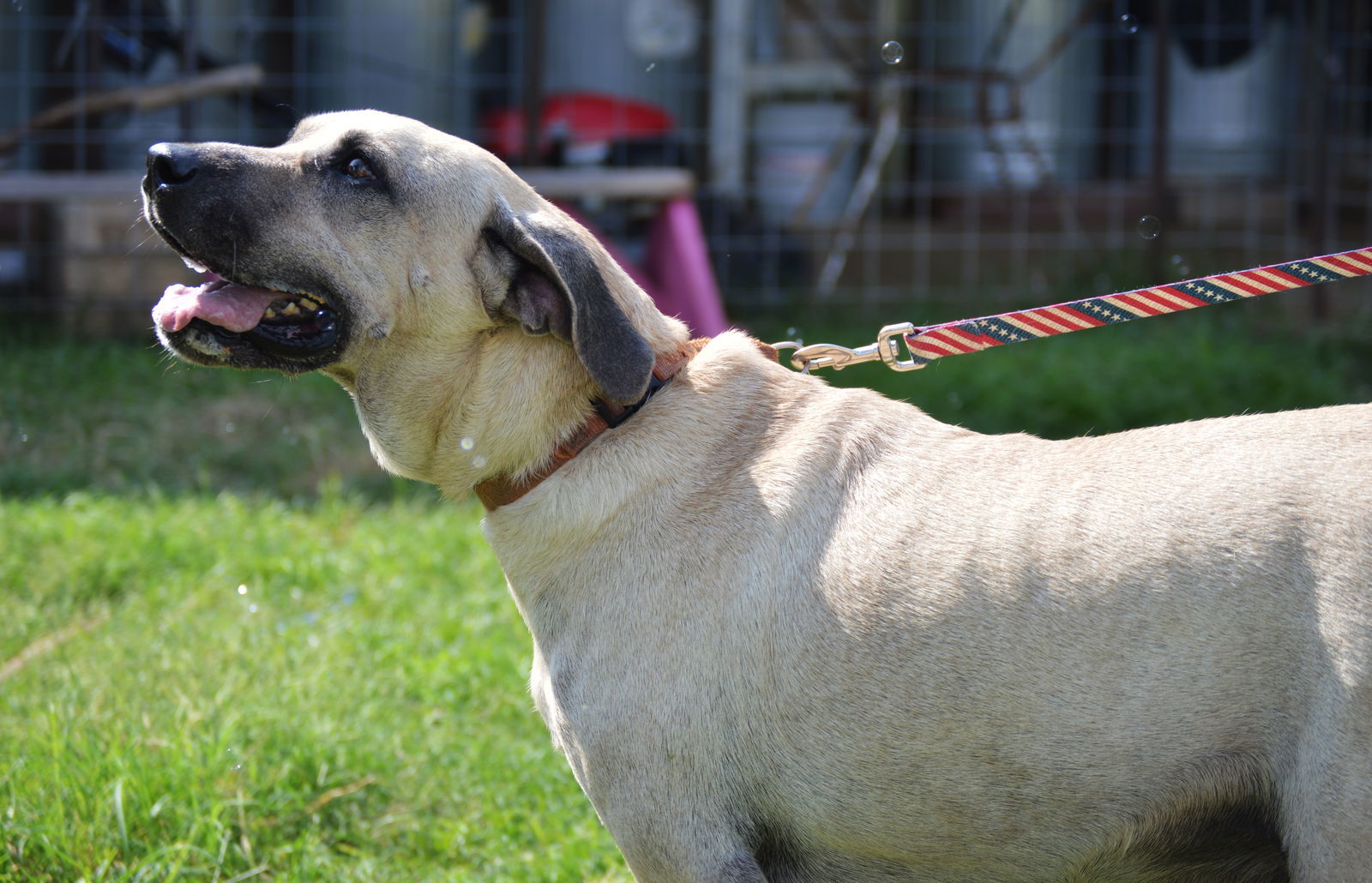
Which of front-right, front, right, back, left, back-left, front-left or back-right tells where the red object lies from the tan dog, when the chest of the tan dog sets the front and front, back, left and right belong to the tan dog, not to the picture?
right

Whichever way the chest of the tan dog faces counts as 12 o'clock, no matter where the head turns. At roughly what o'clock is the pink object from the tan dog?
The pink object is roughly at 3 o'clock from the tan dog.

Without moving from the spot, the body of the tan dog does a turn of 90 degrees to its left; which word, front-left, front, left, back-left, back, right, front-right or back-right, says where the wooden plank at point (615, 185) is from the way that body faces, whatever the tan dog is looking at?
back

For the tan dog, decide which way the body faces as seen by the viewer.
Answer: to the viewer's left
